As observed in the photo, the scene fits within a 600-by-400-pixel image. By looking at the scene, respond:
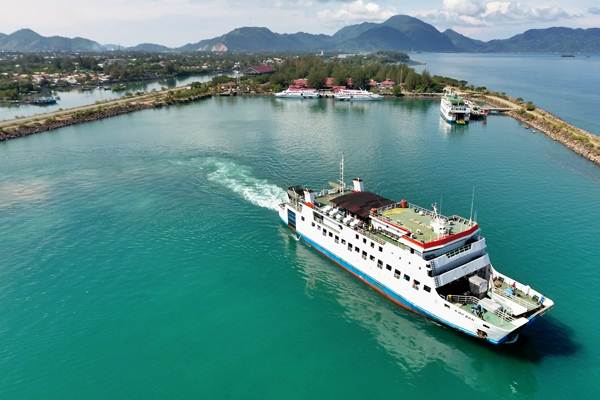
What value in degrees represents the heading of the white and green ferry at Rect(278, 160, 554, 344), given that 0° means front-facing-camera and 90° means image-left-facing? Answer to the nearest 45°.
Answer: approximately 315°
